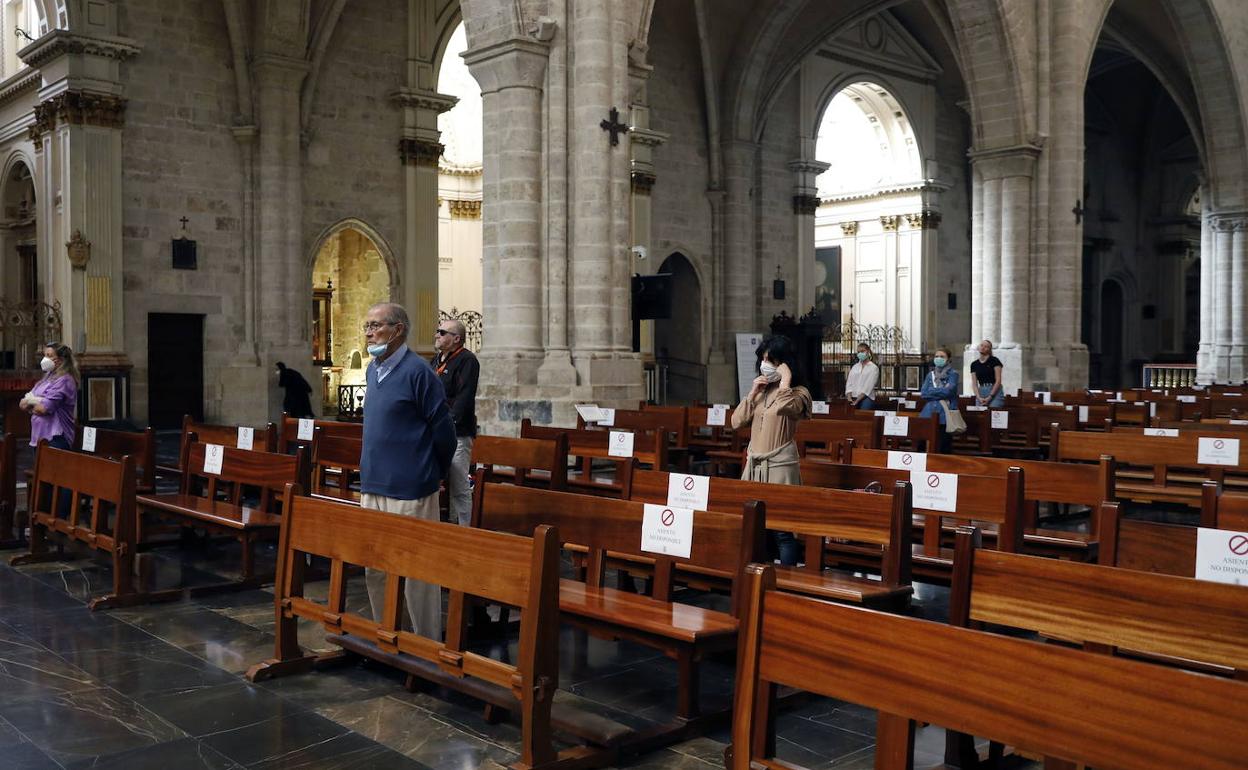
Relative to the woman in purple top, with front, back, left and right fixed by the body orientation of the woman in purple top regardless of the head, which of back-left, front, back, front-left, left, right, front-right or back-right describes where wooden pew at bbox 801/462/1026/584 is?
back-left

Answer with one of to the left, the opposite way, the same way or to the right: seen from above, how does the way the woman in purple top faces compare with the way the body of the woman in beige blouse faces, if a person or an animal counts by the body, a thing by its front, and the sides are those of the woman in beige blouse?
the same way

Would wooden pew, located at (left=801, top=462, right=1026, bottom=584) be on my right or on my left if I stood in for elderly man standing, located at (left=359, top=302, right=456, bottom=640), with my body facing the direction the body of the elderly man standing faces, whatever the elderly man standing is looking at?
on my left

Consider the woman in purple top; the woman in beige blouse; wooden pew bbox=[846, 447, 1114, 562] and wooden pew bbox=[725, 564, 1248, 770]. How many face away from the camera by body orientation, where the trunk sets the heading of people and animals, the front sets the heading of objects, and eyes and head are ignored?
0

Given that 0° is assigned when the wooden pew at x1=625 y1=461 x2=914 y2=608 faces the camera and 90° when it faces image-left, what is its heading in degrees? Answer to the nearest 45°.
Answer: approximately 45°

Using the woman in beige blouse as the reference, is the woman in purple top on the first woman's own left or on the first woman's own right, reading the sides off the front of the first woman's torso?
on the first woman's own right

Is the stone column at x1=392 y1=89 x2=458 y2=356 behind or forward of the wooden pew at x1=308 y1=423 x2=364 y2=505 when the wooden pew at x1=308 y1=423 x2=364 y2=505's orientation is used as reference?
behind

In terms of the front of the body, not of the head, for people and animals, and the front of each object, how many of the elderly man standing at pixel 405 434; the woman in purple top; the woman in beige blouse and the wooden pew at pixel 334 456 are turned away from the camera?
0

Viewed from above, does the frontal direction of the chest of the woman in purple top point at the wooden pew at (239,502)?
no

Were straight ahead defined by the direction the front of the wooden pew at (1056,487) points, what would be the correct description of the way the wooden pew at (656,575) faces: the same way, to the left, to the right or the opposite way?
the same way

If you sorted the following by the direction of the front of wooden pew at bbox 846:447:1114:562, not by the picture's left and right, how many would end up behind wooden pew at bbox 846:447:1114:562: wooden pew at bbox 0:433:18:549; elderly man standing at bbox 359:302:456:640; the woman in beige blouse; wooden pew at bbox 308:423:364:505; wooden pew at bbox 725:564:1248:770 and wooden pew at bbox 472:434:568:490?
0

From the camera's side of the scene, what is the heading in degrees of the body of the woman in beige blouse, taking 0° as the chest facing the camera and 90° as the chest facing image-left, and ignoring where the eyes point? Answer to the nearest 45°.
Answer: approximately 45°

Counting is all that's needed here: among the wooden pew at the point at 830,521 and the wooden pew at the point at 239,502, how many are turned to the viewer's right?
0

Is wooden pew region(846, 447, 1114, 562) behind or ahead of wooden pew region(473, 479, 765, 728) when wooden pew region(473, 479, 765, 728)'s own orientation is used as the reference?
behind

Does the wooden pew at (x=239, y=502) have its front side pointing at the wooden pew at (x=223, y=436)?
no

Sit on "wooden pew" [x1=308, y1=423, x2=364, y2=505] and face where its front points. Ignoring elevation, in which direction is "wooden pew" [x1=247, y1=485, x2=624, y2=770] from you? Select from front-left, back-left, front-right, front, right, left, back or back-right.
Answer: front-left

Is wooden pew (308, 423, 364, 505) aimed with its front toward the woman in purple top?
no

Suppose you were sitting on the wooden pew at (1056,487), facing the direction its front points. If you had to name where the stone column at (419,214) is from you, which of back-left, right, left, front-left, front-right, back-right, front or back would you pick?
right

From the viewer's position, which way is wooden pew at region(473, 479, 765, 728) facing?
facing the viewer and to the left of the viewer
